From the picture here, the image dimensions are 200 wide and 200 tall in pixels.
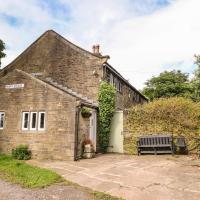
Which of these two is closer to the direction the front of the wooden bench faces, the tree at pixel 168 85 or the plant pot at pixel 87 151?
the plant pot

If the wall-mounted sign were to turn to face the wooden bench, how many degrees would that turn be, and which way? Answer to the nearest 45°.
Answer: approximately 90° to its left

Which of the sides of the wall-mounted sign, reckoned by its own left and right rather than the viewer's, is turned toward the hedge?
left

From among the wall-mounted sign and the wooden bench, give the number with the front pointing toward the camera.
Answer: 2

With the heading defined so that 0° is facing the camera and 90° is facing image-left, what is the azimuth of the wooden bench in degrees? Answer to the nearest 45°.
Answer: approximately 0°

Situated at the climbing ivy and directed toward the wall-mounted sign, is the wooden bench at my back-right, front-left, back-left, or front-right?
back-left

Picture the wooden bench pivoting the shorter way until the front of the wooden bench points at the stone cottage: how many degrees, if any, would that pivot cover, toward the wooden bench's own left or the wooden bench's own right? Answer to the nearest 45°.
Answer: approximately 90° to the wooden bench's own right

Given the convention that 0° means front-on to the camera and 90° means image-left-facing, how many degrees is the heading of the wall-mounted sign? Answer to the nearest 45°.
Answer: approximately 0°

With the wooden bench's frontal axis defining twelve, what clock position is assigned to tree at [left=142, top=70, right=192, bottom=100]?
The tree is roughly at 6 o'clock from the wooden bench.

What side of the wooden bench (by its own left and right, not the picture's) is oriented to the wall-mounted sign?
right

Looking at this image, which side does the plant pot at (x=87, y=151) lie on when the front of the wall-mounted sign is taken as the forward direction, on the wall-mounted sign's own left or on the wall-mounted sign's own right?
on the wall-mounted sign's own left
